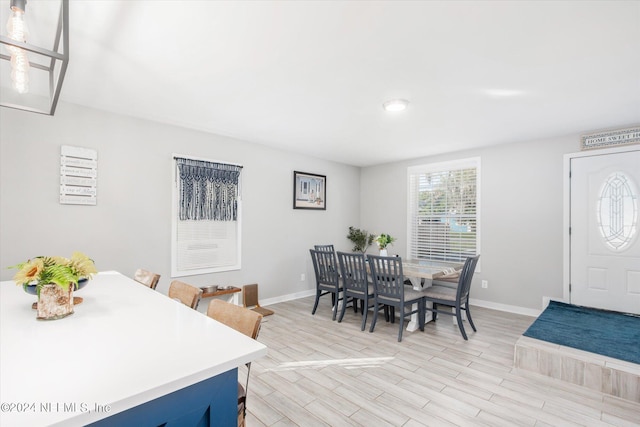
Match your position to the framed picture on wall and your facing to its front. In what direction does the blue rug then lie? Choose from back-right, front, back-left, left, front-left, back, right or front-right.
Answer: front

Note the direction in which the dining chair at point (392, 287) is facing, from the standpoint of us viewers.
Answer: facing away from the viewer and to the right of the viewer

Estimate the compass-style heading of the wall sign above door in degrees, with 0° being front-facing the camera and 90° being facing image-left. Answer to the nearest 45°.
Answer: approximately 45°

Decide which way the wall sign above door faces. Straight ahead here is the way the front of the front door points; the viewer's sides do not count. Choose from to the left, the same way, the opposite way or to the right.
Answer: the same way

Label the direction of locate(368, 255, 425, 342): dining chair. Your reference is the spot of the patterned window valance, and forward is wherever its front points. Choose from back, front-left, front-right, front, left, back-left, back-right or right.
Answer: front

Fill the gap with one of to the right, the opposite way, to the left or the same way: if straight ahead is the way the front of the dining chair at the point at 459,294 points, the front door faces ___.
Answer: to the left

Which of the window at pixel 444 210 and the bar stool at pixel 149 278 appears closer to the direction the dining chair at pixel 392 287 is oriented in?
the window

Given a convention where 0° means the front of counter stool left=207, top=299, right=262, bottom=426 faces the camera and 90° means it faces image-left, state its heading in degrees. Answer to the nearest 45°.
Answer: approximately 45°

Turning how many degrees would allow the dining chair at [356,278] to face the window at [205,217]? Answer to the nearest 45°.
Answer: approximately 135° to its left

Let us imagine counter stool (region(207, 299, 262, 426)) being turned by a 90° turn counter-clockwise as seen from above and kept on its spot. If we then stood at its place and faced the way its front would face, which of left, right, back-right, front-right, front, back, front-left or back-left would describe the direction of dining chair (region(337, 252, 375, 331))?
left

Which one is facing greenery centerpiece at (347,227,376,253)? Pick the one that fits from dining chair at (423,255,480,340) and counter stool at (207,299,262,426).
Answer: dining chair at (423,255,480,340)

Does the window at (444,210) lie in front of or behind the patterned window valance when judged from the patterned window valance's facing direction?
in front

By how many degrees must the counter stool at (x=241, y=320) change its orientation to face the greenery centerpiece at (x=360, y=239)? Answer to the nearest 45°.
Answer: approximately 180°
